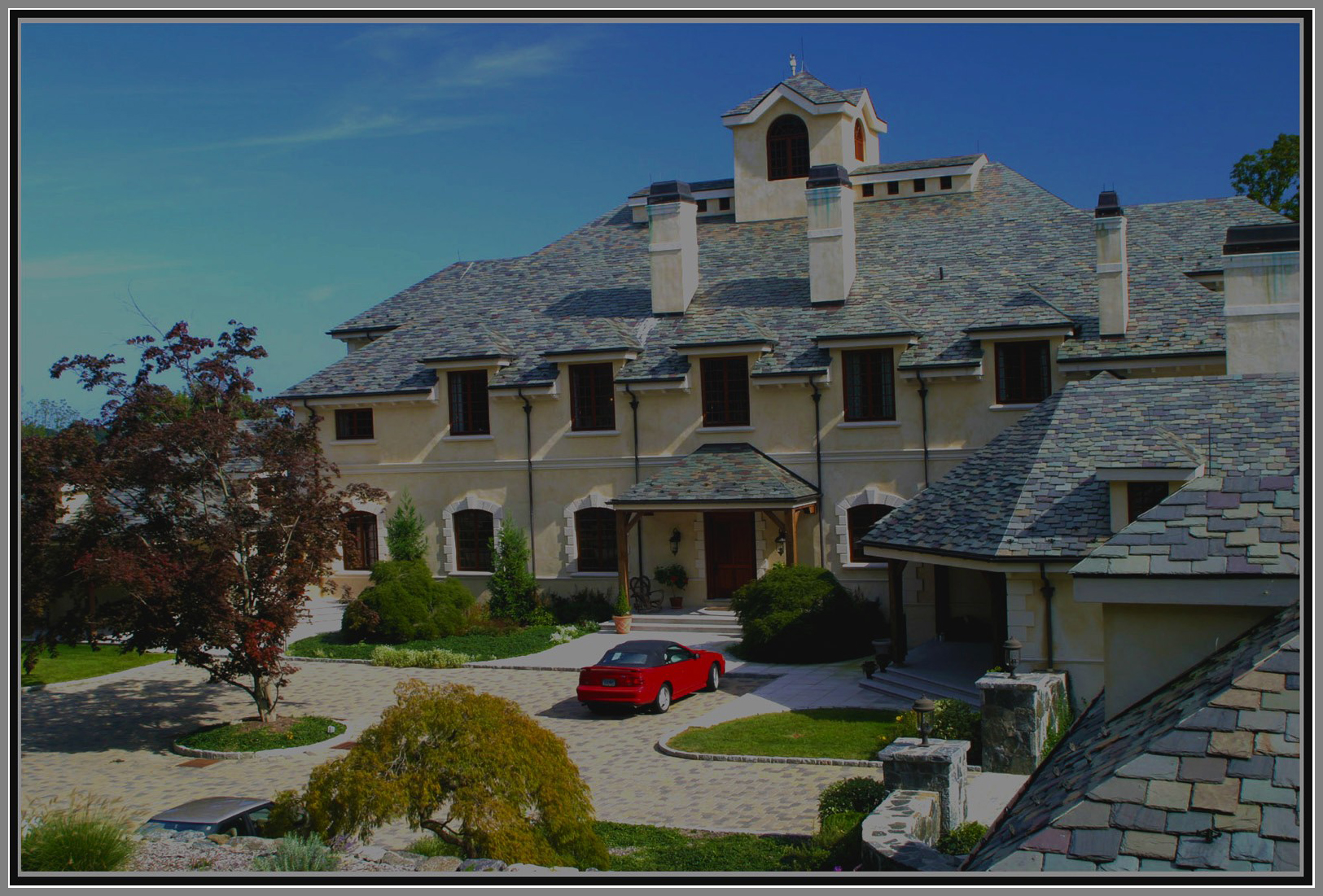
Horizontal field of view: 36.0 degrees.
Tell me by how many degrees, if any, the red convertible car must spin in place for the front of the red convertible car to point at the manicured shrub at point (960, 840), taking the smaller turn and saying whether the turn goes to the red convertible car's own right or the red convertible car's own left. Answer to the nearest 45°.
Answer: approximately 135° to the red convertible car's own right

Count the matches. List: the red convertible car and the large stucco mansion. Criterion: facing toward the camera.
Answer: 1

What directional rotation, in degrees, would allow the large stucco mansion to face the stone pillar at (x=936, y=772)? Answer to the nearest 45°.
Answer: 0° — it already faces it

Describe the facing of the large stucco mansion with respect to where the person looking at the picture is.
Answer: facing the viewer

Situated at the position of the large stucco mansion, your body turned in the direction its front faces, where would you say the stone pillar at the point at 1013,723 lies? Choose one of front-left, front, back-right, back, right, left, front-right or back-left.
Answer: front

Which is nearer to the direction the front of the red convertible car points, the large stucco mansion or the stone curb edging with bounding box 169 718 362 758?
the large stucco mansion

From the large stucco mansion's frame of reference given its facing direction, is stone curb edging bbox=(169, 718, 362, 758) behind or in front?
in front

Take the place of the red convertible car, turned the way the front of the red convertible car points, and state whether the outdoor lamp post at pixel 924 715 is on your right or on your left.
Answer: on your right

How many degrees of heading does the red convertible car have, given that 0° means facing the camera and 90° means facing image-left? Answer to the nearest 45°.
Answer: approximately 225°

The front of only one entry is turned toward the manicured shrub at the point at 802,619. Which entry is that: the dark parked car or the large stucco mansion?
the large stucco mansion

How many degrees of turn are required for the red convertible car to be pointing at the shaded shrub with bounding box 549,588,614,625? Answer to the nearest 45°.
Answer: approximately 45° to its left
